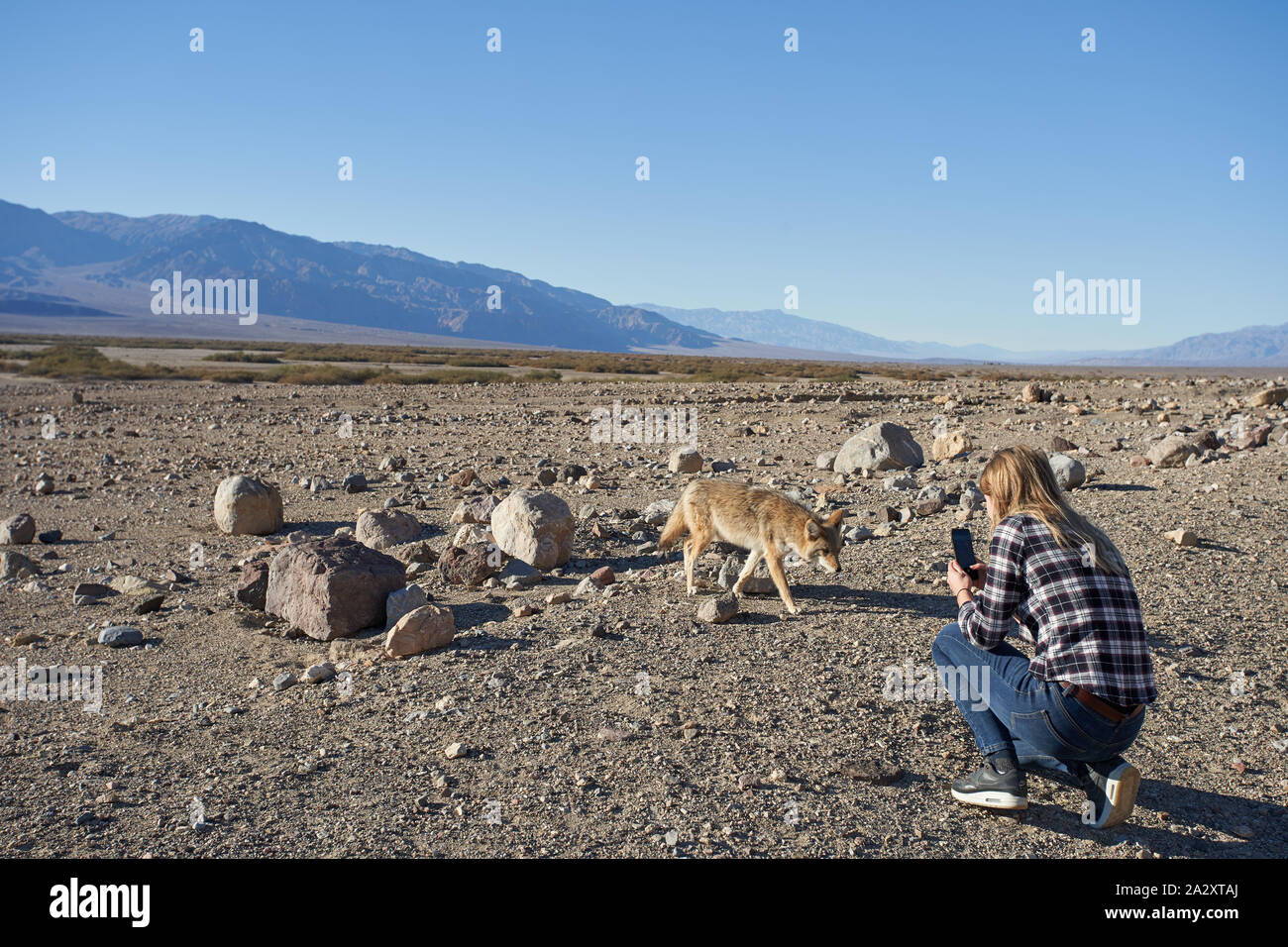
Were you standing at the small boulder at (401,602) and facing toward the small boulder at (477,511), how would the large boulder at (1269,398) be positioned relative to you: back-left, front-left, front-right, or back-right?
front-right

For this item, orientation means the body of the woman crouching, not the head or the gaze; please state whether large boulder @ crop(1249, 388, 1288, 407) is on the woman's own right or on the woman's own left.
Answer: on the woman's own right

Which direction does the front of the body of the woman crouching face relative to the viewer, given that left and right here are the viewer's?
facing away from the viewer and to the left of the viewer

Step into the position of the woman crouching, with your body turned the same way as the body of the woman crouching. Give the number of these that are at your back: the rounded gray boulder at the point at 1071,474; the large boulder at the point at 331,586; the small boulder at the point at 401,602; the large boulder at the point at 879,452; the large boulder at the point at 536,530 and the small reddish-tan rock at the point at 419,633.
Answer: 0

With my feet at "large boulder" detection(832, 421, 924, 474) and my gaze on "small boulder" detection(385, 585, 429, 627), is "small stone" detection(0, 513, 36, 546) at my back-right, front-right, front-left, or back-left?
front-right

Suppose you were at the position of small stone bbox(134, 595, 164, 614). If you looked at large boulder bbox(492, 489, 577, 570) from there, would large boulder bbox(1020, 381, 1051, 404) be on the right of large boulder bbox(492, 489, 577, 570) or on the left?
left

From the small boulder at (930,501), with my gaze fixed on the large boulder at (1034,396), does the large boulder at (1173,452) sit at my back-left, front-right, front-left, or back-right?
front-right

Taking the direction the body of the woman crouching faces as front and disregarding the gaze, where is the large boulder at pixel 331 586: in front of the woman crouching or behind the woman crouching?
in front

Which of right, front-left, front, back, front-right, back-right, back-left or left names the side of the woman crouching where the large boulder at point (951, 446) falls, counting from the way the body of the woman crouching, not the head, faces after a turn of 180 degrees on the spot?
back-left

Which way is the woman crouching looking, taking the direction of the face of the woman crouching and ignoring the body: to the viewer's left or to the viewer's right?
to the viewer's left

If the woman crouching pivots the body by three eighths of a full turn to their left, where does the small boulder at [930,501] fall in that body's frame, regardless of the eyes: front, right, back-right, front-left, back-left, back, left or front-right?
back
